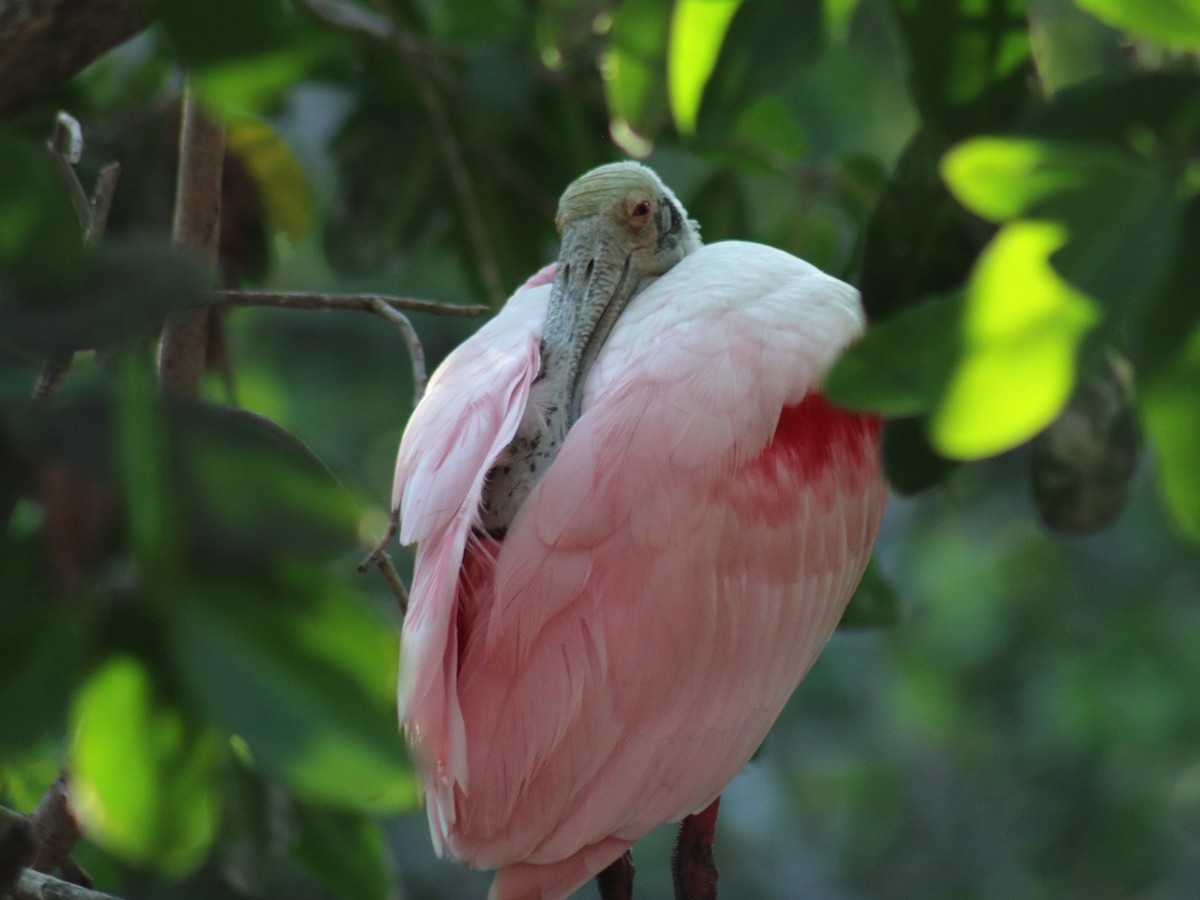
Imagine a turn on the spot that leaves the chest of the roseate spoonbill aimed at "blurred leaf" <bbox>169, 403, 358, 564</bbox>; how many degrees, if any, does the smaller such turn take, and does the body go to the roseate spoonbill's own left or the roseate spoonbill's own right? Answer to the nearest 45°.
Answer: approximately 135° to the roseate spoonbill's own right
